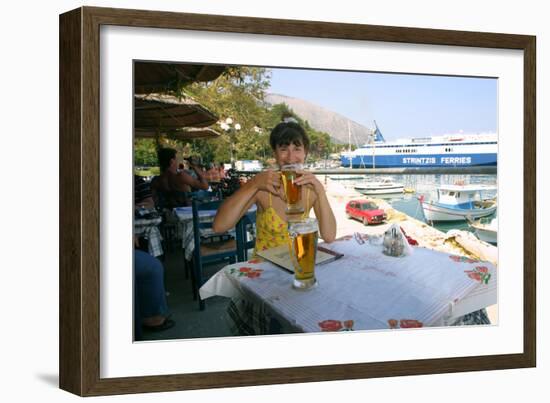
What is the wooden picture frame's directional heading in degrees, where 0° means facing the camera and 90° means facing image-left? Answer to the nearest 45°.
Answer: approximately 315°
